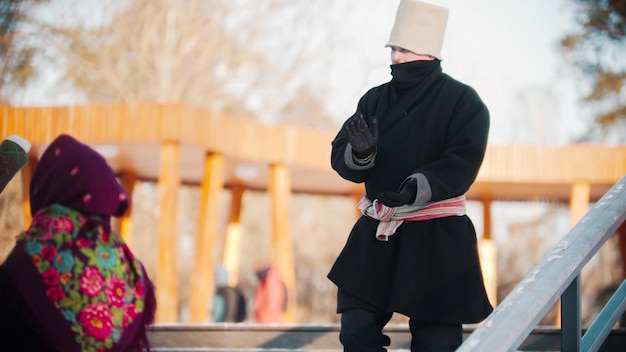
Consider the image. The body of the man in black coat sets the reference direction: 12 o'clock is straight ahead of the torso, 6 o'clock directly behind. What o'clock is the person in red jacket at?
The person in red jacket is roughly at 4 o'clock from the man in black coat.

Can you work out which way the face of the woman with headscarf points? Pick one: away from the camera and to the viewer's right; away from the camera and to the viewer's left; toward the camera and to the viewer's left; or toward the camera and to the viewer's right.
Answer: away from the camera and to the viewer's right

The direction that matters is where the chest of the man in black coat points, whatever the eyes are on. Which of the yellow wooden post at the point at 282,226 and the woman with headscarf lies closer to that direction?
the woman with headscarf

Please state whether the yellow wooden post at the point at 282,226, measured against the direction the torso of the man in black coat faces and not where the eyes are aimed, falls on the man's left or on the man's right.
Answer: on the man's right

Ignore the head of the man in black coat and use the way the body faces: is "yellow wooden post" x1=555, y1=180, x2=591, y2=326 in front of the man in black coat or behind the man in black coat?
behind

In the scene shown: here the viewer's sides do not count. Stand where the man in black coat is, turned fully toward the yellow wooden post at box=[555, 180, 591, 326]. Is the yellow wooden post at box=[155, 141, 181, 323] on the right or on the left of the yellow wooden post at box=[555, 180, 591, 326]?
left

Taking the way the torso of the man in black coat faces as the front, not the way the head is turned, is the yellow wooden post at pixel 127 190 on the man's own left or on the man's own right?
on the man's own right

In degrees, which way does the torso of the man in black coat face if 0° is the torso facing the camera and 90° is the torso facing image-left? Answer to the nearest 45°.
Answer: approximately 45°
